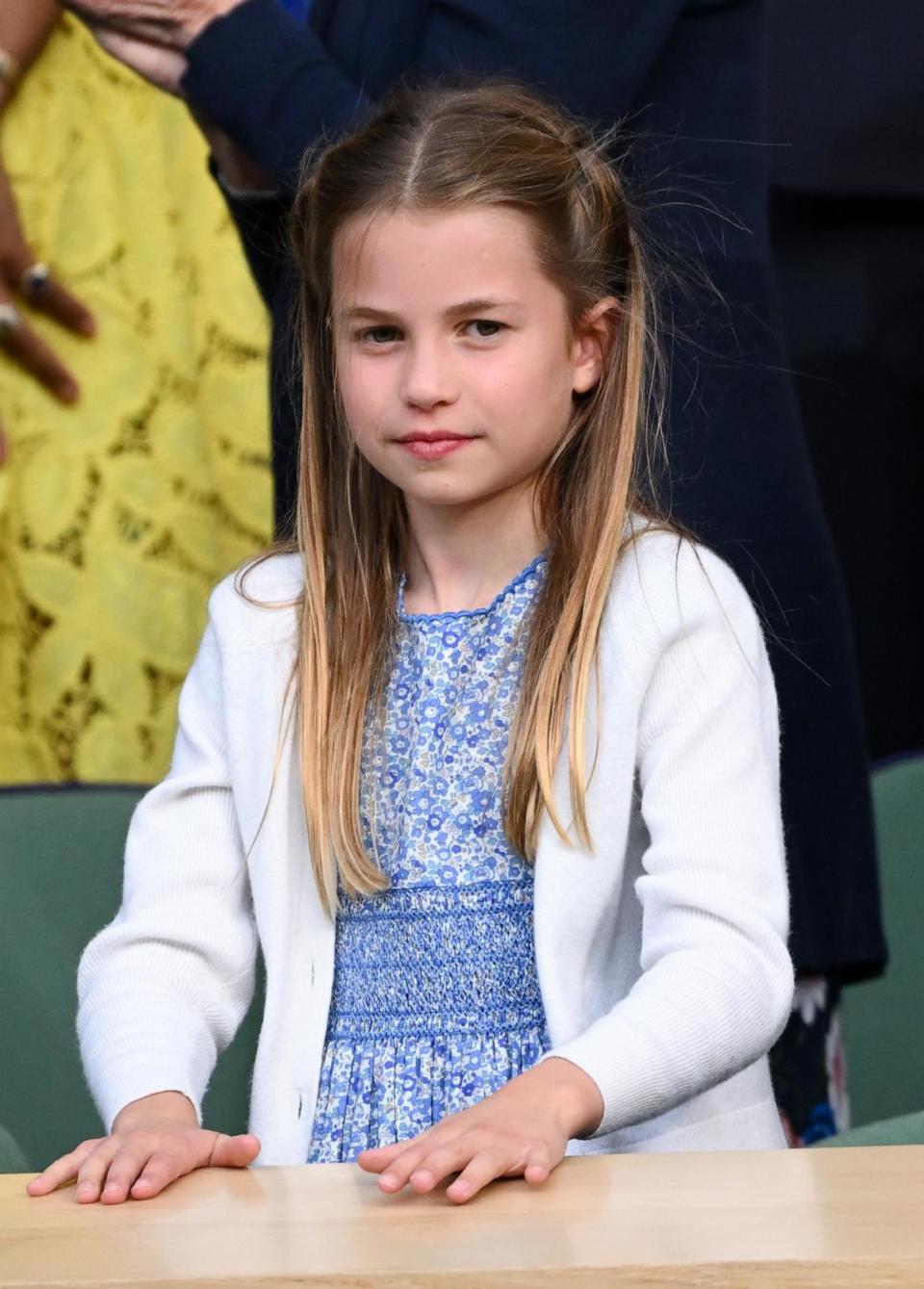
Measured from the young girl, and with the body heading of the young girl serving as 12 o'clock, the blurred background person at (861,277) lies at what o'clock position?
The blurred background person is roughly at 6 o'clock from the young girl.

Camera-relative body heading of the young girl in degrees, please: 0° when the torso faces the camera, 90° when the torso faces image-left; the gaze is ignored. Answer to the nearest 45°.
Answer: approximately 45°
